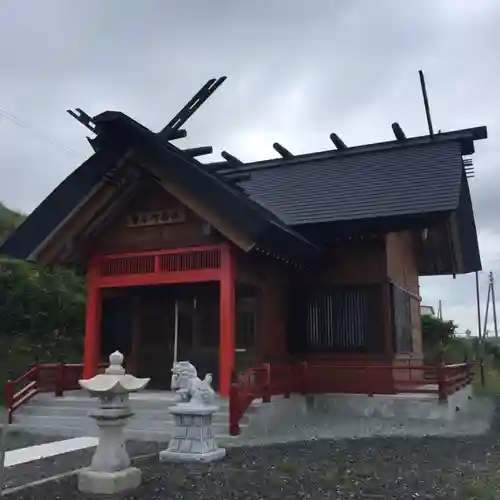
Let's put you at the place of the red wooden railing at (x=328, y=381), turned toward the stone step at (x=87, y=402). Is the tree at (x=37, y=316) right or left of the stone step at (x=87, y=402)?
right

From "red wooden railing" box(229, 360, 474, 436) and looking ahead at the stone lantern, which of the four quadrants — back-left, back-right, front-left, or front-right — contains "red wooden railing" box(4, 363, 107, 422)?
front-right

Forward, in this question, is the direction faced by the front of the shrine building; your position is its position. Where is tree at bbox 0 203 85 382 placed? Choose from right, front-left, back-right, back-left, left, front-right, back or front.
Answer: right

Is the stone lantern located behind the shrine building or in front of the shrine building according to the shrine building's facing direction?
in front

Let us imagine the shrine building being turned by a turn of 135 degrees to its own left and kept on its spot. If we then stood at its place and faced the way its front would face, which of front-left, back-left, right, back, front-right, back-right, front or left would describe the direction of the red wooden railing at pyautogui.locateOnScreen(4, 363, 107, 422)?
back

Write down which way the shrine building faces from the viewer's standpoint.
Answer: facing the viewer and to the left of the viewer
